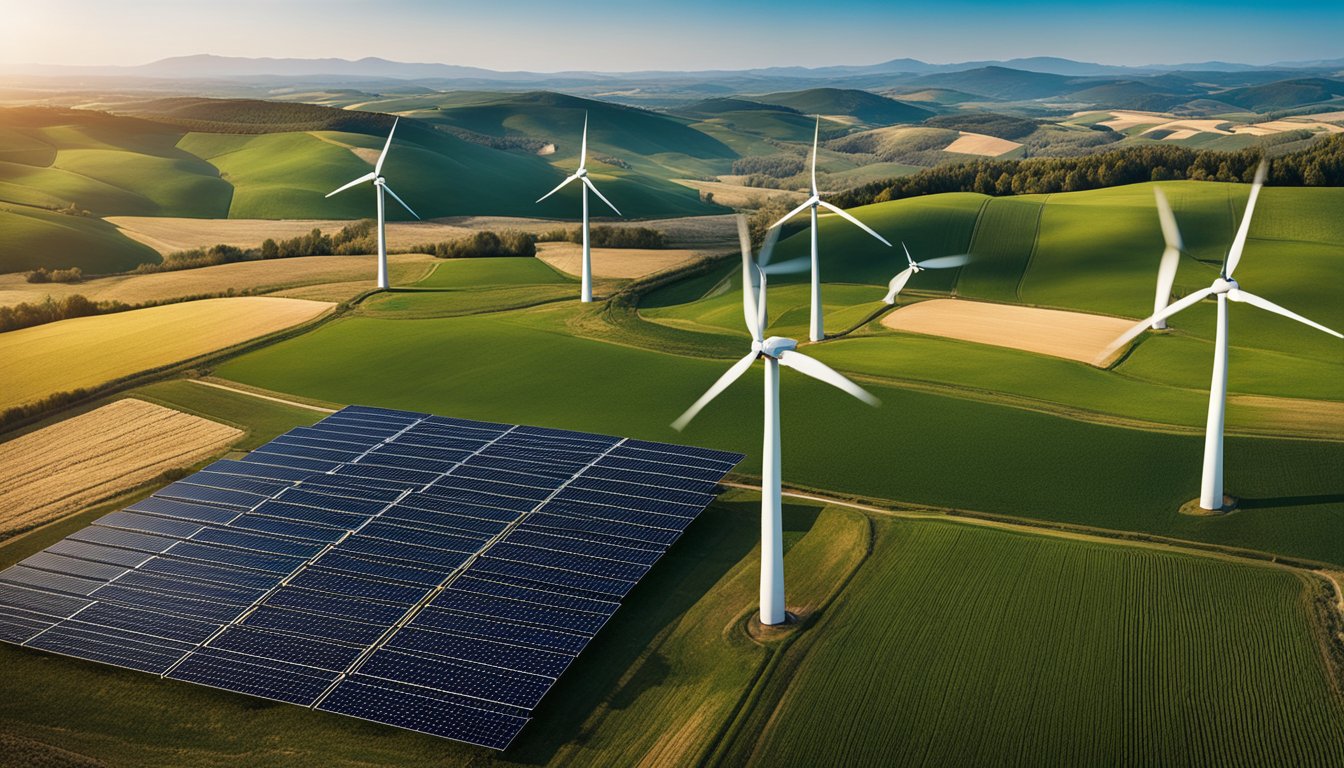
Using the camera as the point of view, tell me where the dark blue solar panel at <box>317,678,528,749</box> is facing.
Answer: facing the viewer and to the left of the viewer
